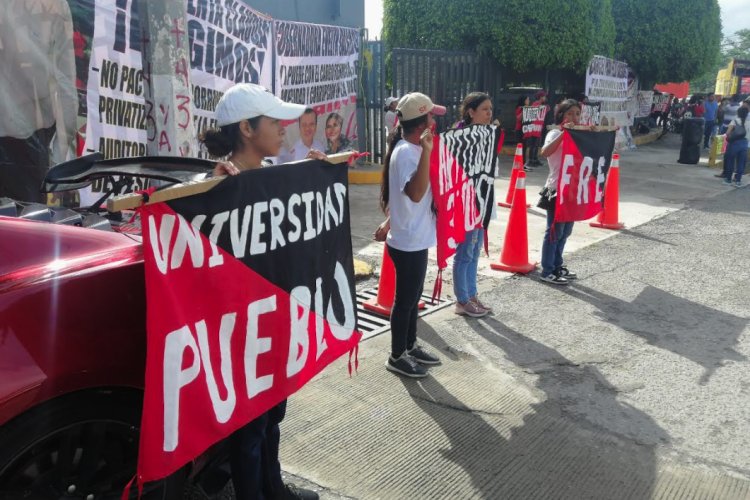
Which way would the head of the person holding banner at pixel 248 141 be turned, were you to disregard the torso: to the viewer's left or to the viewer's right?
to the viewer's right

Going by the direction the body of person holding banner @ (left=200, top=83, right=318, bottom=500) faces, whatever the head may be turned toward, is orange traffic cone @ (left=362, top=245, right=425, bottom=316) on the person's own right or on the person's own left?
on the person's own left
